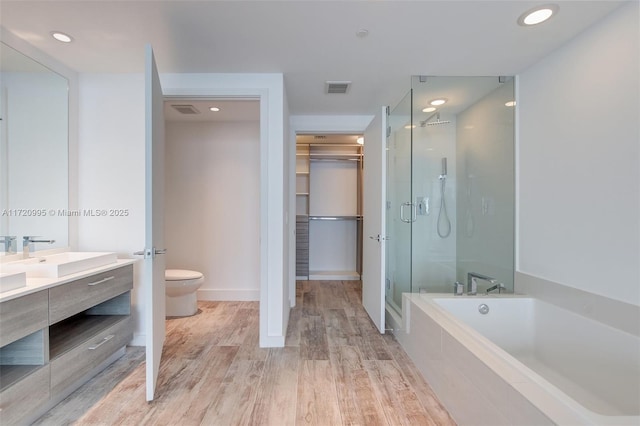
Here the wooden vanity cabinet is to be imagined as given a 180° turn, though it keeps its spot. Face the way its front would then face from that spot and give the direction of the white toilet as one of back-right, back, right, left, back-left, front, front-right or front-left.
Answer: right

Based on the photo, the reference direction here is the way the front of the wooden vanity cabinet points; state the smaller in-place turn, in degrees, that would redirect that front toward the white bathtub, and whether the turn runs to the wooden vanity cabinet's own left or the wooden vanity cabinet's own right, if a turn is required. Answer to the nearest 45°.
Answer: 0° — it already faces it

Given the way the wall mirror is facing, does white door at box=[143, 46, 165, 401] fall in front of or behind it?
in front

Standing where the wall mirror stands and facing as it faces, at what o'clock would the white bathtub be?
The white bathtub is roughly at 12 o'clock from the wall mirror.

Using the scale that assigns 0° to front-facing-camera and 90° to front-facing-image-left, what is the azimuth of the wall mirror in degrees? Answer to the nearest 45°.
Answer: approximately 315°

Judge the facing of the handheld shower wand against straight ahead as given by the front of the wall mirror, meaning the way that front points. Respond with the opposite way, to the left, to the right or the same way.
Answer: to the right
